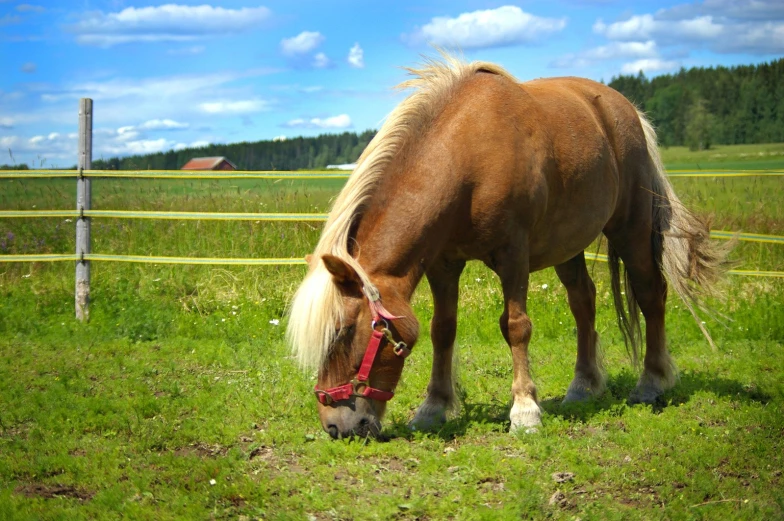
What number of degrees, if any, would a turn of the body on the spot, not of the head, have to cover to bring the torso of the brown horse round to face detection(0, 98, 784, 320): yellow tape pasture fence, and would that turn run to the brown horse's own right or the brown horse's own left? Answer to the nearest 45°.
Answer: approximately 90° to the brown horse's own right

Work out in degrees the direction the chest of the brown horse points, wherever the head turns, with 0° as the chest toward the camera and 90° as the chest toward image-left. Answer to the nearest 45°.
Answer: approximately 45°
